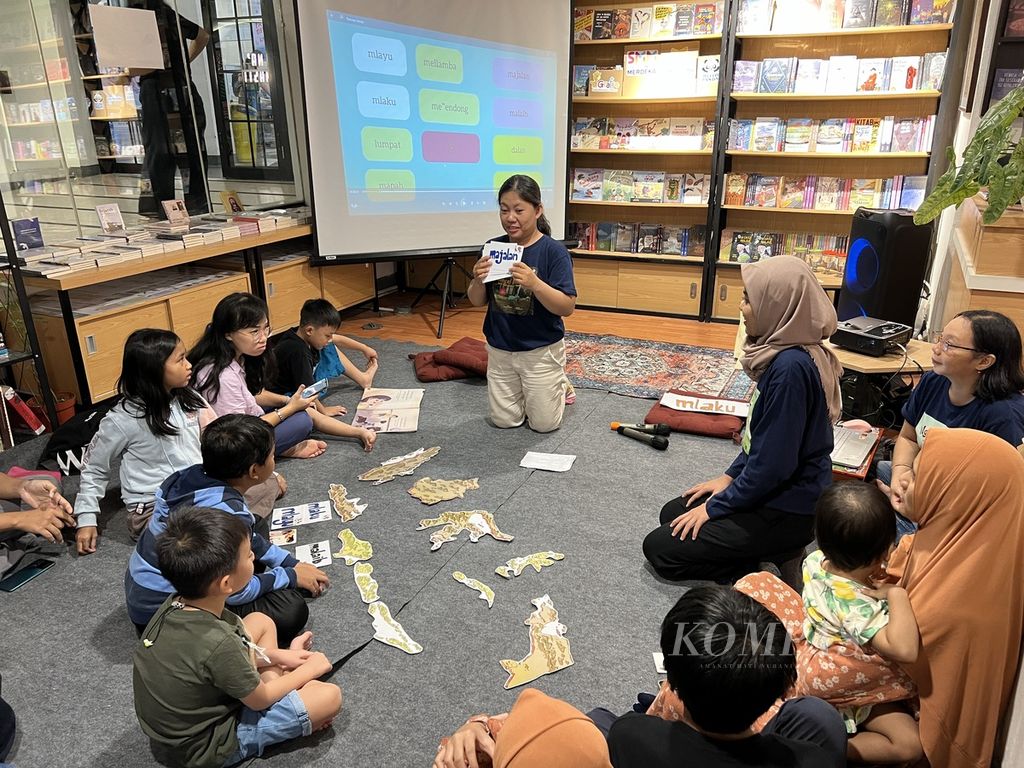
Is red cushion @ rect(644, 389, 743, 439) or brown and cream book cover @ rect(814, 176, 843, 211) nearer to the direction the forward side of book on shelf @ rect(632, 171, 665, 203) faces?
the red cushion

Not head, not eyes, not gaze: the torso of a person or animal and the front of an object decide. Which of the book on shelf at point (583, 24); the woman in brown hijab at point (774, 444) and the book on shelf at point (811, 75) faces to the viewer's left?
the woman in brown hijab

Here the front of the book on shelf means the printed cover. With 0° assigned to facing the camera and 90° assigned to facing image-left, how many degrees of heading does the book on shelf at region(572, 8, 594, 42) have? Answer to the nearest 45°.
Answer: approximately 0°

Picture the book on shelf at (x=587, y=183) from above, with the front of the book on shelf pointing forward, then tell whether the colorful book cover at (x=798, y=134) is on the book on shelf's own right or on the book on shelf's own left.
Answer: on the book on shelf's own left

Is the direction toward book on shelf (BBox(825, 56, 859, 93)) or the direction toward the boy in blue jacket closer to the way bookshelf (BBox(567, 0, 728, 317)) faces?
the boy in blue jacket

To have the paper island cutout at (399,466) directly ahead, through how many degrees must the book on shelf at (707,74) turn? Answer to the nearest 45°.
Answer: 0° — it already faces it

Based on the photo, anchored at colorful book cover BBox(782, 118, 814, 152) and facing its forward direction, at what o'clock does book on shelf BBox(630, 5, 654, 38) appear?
The book on shelf is roughly at 3 o'clock from the colorful book cover.

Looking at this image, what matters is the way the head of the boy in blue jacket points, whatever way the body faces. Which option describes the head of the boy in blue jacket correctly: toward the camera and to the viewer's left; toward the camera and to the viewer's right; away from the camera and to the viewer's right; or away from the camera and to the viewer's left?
away from the camera and to the viewer's right

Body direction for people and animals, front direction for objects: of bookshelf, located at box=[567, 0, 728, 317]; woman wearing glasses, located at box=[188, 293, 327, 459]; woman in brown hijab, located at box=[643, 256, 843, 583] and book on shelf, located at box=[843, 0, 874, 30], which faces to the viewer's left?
the woman in brown hijab
